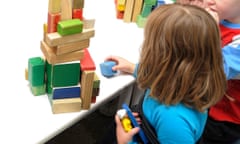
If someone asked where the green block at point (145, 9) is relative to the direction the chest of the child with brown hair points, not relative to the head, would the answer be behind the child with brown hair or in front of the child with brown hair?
in front

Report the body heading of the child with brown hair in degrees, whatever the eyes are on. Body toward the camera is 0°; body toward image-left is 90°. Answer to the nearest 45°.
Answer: approximately 135°

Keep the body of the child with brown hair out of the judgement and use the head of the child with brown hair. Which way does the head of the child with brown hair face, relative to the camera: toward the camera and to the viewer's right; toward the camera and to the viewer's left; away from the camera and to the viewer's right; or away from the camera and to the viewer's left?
away from the camera and to the viewer's left
